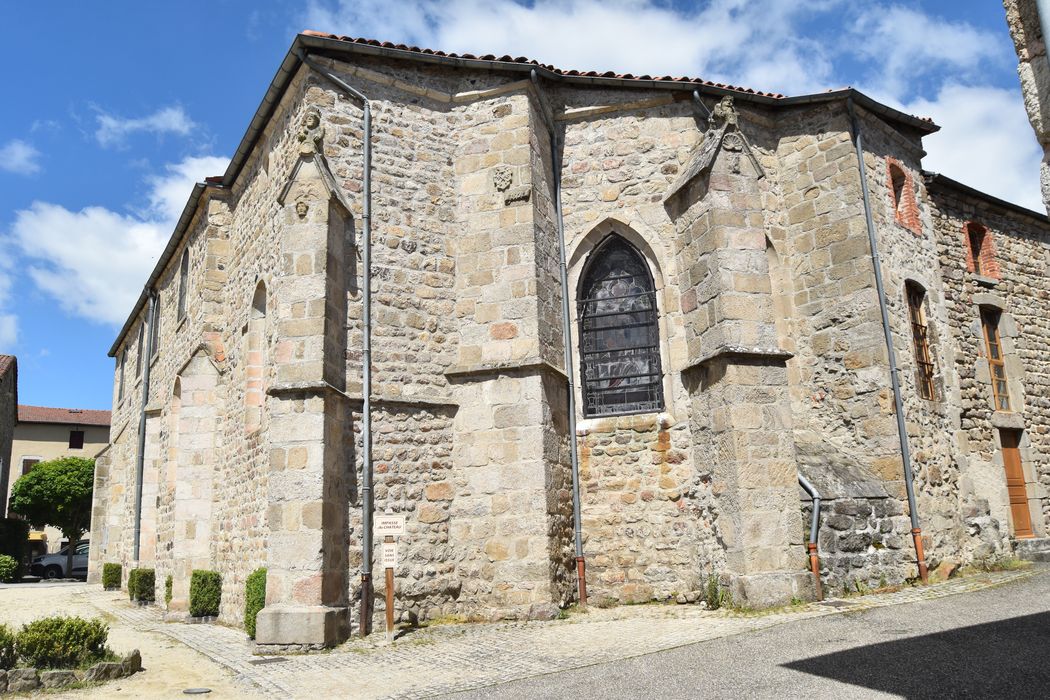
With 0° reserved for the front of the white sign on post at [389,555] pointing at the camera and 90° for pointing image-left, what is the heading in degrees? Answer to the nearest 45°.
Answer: approximately 0°

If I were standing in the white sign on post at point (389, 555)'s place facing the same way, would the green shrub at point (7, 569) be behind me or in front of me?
behind

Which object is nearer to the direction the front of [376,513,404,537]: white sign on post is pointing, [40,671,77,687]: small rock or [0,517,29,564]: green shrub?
the small rock

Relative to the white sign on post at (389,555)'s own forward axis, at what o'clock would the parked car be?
The parked car is roughly at 5 o'clock from the white sign on post.

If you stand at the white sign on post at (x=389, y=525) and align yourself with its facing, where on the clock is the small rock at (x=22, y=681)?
The small rock is roughly at 2 o'clock from the white sign on post.

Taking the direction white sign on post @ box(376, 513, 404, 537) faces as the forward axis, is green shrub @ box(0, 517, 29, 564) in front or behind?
behind

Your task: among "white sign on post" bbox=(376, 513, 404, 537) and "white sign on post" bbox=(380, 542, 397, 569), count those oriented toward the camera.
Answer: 2

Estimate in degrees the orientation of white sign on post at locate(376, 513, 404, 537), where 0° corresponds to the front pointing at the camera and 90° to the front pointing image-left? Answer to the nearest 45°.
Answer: approximately 0°

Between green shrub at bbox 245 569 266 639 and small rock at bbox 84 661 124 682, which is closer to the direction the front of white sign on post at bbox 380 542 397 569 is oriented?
the small rock

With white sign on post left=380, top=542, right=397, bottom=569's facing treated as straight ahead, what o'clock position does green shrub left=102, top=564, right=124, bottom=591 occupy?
The green shrub is roughly at 5 o'clock from the white sign on post.

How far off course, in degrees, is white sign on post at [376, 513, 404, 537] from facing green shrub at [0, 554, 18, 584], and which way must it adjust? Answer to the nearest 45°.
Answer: approximately 135° to its right

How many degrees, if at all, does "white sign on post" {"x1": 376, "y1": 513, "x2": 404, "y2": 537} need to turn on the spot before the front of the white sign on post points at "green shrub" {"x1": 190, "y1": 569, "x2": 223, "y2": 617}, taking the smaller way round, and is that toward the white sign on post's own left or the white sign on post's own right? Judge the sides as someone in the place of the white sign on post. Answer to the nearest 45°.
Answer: approximately 135° to the white sign on post's own right
